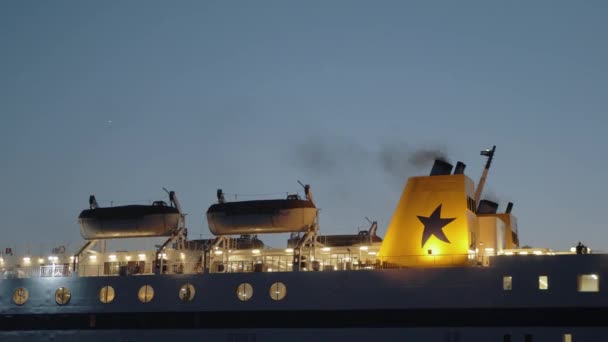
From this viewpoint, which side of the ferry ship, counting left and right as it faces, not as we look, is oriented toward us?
left
